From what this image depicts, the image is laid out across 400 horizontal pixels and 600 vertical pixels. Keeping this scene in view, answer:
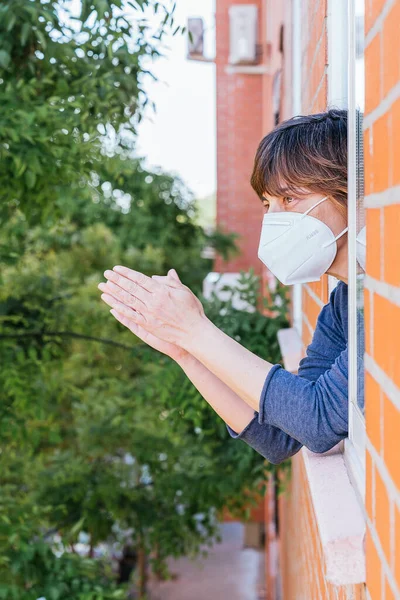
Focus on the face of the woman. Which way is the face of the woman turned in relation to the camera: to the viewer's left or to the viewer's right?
to the viewer's left

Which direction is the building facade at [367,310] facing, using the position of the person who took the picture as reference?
facing to the left of the viewer

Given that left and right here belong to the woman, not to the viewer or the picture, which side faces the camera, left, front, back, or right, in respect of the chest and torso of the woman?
left
